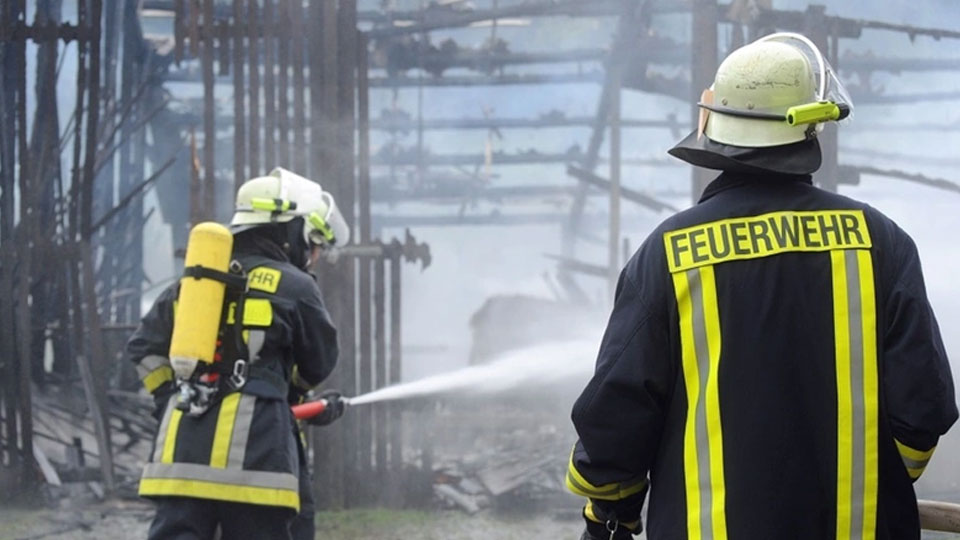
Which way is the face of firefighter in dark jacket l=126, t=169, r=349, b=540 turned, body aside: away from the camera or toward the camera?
away from the camera

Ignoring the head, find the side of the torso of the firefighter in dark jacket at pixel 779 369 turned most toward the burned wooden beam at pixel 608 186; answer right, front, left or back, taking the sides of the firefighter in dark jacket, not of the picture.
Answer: front

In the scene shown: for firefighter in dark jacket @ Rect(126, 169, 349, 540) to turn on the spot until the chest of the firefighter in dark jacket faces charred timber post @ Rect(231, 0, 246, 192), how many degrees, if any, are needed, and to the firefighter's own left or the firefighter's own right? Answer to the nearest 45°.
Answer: approximately 45° to the firefighter's own left

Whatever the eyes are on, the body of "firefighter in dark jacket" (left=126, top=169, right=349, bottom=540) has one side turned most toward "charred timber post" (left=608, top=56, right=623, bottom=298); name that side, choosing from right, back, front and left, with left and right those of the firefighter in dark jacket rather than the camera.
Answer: front

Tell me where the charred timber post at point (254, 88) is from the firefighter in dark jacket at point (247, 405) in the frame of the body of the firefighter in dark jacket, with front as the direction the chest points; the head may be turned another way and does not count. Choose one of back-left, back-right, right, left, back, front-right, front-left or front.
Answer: front-left

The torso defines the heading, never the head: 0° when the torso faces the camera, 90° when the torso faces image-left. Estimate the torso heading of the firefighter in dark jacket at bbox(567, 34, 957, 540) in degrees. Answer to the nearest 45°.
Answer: approximately 180°

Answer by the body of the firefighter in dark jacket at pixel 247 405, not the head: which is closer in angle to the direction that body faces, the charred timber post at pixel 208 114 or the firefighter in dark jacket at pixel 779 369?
the charred timber post

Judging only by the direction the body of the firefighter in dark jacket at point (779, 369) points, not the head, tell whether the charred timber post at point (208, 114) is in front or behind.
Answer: in front

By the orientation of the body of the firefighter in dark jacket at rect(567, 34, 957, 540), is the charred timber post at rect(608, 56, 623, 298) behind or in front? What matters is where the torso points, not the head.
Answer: in front

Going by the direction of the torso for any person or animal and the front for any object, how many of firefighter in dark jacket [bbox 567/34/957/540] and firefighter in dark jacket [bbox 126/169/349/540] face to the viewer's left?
0

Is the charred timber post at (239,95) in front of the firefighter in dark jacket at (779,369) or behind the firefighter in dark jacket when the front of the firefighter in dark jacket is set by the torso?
in front

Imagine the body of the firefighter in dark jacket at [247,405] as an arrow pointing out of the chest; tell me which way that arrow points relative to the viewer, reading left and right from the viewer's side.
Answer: facing away from the viewer and to the right of the viewer
